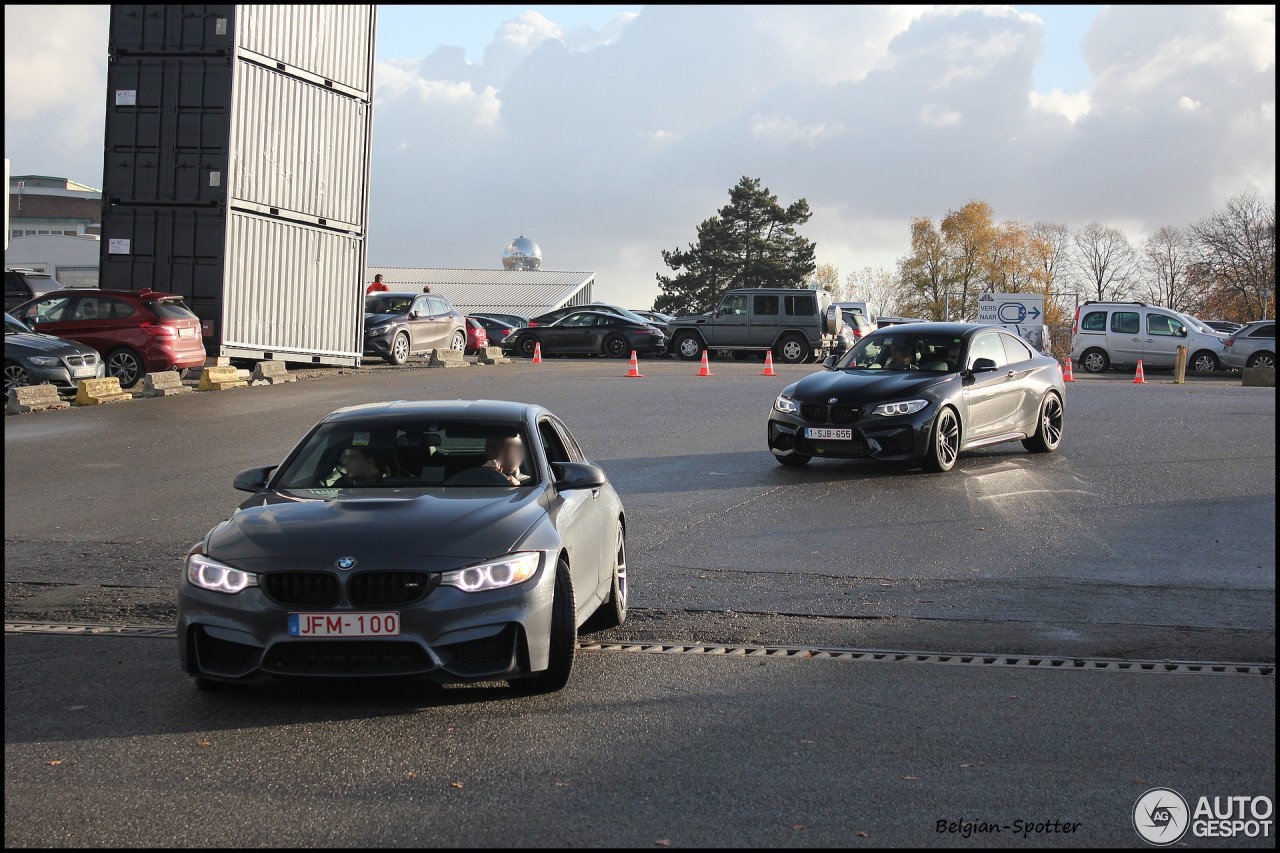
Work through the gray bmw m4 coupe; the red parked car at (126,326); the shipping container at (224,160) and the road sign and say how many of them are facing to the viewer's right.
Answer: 0

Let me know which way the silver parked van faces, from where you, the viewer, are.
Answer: facing to the right of the viewer

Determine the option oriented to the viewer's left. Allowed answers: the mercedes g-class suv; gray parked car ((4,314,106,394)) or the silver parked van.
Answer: the mercedes g-class suv

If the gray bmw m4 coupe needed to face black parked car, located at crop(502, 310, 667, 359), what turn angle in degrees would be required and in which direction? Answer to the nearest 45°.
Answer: approximately 135° to its right

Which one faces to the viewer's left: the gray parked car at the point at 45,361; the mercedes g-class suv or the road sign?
the mercedes g-class suv

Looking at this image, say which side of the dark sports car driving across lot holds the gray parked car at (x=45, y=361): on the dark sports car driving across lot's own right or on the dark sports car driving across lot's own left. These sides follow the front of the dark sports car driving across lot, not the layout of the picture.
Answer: on the dark sports car driving across lot's own right

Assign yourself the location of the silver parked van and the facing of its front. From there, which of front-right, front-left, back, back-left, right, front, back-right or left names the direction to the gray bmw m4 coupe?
right

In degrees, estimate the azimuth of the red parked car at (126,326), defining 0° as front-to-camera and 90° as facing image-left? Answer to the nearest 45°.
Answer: approximately 135°

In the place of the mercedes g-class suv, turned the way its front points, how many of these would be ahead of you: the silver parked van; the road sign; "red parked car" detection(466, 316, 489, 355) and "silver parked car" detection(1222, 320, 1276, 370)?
1

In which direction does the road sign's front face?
toward the camera

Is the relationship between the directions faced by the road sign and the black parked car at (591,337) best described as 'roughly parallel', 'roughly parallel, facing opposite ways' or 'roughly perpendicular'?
roughly perpendicular

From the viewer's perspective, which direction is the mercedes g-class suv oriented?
to the viewer's left

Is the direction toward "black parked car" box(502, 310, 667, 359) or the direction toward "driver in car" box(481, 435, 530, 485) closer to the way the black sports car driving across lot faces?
the driver in car

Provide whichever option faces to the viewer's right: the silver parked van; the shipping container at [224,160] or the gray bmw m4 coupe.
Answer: the silver parked van

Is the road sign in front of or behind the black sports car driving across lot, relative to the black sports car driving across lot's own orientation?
behind
